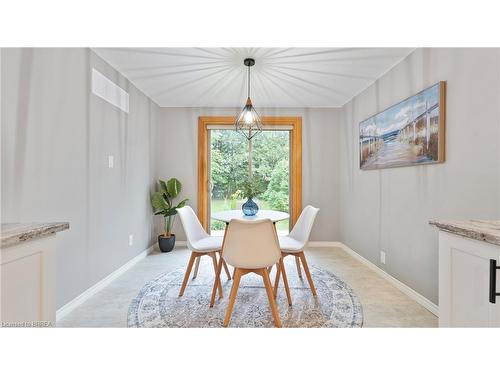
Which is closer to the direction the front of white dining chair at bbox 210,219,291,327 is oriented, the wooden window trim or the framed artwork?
the wooden window trim

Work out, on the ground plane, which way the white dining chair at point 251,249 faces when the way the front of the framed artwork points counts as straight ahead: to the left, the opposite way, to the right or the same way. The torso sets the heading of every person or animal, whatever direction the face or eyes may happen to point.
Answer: to the right

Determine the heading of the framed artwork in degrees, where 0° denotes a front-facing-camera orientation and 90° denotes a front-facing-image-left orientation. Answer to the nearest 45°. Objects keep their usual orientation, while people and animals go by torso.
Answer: approximately 45°

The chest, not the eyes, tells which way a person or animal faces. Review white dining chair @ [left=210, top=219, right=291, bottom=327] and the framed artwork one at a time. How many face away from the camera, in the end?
1

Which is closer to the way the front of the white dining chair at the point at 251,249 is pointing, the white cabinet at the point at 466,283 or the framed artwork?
the framed artwork

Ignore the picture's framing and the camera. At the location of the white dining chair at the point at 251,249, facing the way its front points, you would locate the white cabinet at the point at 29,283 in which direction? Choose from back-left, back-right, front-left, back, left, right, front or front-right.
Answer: back-left

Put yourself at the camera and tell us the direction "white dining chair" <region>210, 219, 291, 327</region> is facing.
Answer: facing away from the viewer

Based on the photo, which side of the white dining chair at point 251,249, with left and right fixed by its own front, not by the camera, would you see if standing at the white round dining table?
front

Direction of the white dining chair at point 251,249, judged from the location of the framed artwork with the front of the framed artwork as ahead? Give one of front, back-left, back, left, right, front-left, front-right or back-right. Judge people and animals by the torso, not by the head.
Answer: front

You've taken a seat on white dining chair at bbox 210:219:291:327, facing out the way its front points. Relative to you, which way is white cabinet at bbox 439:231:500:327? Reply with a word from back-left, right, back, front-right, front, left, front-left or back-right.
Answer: back-right

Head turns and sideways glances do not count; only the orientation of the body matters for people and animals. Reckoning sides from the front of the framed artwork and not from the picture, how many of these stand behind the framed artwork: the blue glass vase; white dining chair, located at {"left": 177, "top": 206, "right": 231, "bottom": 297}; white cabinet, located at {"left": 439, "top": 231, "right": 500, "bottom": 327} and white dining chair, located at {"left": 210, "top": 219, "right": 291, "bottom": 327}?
0

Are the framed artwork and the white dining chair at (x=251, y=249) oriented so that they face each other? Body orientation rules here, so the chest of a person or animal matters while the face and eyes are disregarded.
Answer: no

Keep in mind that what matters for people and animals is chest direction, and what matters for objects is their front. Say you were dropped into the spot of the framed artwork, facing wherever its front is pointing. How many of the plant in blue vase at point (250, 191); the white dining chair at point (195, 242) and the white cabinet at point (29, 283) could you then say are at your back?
0

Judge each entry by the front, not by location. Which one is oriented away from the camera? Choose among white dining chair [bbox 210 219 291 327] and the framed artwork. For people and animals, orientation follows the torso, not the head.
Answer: the white dining chair

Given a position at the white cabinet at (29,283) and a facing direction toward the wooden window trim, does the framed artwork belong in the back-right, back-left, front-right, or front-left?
front-right
